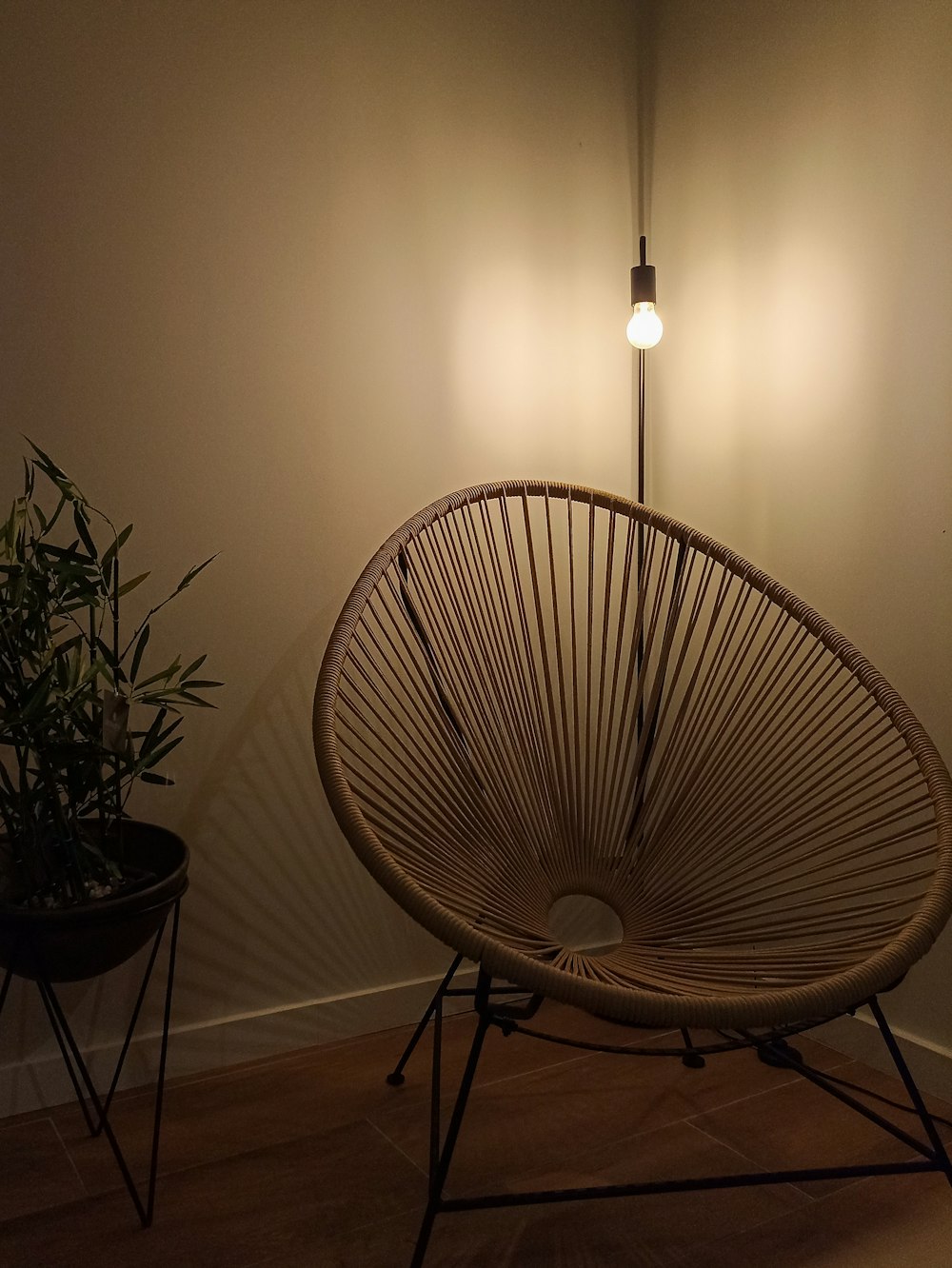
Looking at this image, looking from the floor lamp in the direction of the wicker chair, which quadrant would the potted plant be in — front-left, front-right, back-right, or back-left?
front-right

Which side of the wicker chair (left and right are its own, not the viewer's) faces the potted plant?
right

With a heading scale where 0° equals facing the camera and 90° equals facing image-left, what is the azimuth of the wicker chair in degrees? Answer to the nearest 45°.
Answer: approximately 315°

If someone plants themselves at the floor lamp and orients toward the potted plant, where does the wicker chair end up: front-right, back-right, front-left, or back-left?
front-left
